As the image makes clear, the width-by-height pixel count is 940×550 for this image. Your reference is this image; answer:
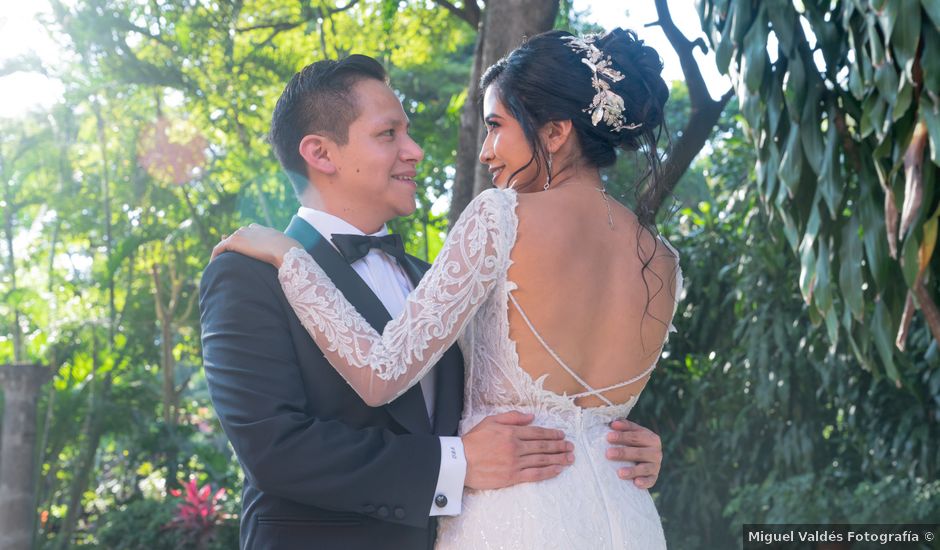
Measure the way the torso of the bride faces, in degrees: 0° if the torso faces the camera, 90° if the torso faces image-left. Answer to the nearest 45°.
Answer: approximately 135°

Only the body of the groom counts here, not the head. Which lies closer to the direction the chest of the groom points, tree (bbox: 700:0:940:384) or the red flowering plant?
the tree

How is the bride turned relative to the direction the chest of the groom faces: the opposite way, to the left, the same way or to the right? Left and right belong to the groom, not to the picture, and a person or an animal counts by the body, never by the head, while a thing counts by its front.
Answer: the opposite way

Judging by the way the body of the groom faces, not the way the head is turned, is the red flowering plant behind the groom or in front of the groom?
behind

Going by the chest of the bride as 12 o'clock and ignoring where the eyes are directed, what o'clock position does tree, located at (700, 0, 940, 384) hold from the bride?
The tree is roughly at 3 o'clock from the bride.

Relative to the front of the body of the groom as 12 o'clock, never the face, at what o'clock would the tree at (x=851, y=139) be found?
The tree is roughly at 9 o'clock from the groom.

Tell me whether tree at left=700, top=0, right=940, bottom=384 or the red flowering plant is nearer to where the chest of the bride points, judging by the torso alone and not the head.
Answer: the red flowering plant

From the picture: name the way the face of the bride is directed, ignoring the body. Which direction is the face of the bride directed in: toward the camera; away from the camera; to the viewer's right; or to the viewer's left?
to the viewer's left
